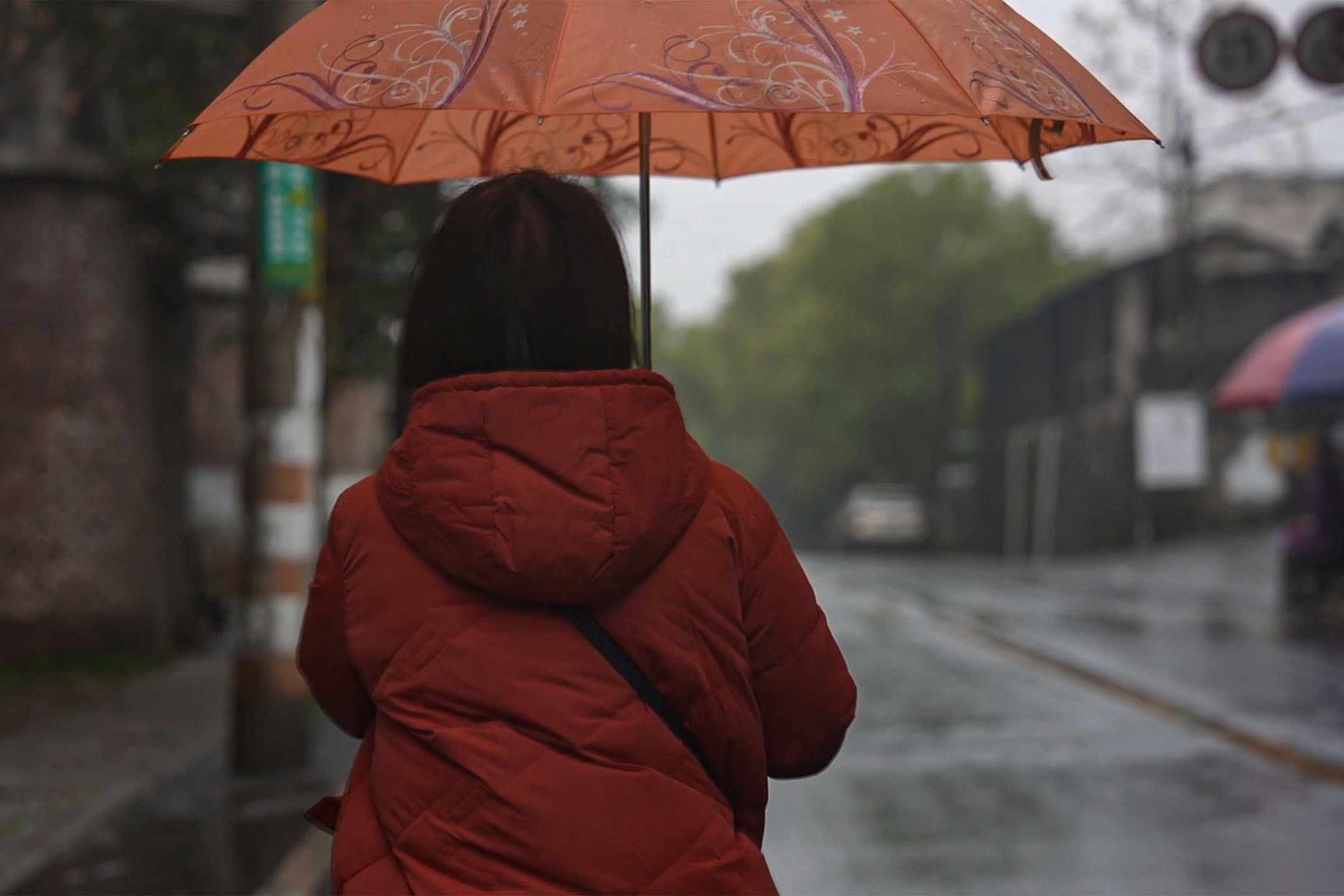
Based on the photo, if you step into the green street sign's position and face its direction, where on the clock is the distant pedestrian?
The distant pedestrian is roughly at 8 o'clock from the green street sign.

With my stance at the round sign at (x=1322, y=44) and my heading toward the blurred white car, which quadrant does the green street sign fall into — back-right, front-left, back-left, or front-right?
back-left
